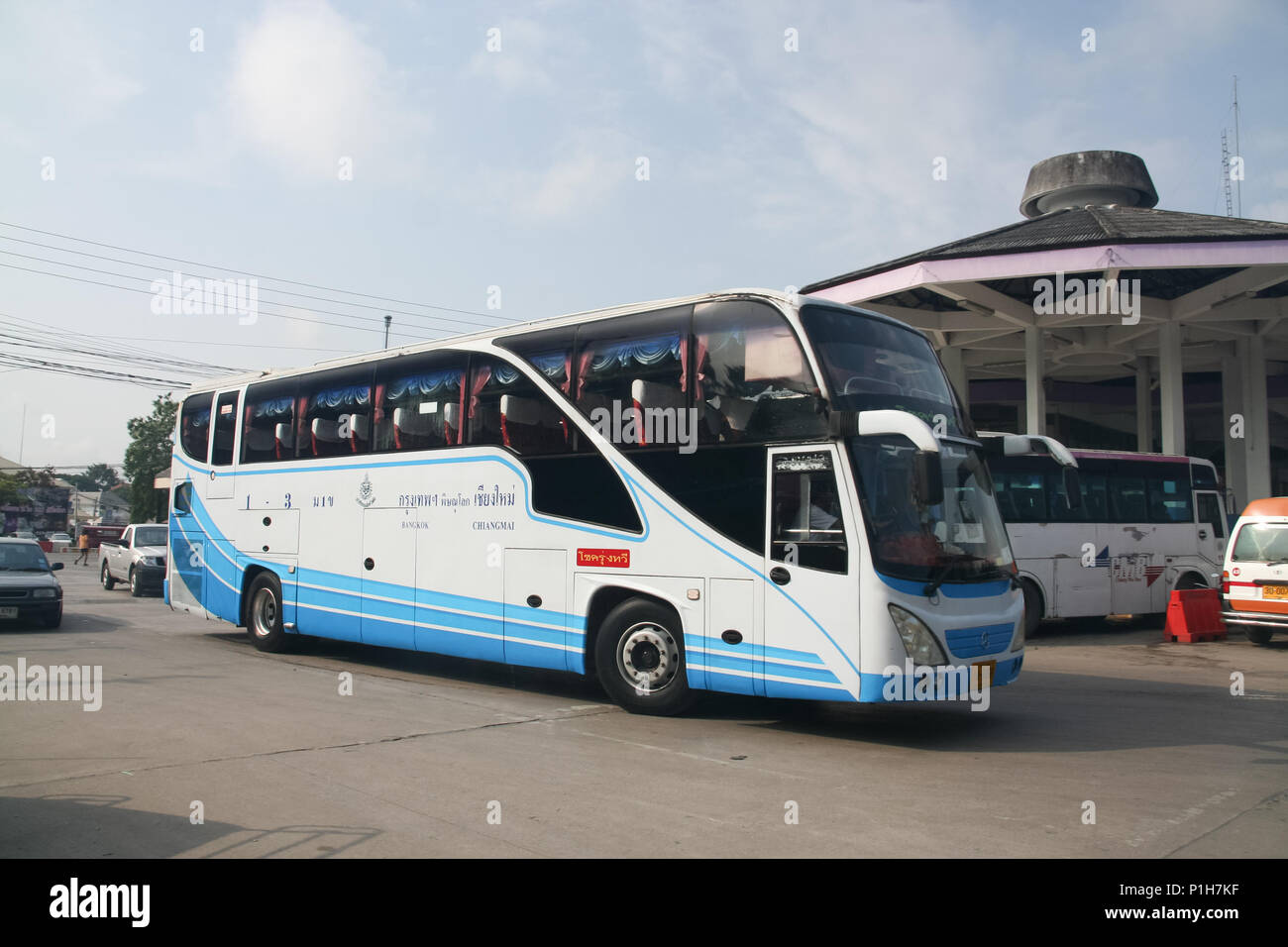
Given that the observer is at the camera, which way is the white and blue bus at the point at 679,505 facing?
facing the viewer and to the right of the viewer

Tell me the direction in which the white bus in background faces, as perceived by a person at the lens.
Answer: facing to the right of the viewer

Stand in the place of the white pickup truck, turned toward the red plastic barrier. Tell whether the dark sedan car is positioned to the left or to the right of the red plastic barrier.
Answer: right

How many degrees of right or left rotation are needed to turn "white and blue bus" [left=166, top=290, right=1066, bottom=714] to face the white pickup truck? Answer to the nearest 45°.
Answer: approximately 180°

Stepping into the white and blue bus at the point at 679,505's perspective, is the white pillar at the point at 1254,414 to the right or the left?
on its left

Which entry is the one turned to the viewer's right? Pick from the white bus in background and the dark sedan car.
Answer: the white bus in background

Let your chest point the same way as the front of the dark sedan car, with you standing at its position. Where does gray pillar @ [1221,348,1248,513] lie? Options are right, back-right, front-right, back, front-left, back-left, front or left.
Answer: left

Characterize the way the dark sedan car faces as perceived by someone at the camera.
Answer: facing the viewer

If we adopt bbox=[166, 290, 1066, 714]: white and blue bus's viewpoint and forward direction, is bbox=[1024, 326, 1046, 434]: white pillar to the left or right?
on its left

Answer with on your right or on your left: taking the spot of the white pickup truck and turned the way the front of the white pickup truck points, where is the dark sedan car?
on your right

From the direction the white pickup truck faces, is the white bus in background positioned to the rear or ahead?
ahead

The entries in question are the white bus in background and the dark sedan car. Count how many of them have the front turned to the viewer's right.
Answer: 1

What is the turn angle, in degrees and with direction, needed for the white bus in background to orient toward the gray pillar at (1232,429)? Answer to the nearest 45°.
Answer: approximately 90° to its left

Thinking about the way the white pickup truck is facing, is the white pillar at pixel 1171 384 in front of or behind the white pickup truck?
in front

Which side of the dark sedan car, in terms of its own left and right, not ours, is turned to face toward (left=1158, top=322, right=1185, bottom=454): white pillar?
left
